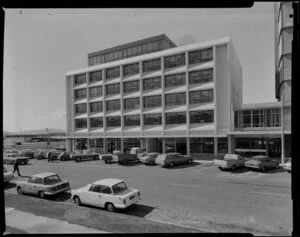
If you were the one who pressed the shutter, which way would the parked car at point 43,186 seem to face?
facing away from the viewer and to the left of the viewer

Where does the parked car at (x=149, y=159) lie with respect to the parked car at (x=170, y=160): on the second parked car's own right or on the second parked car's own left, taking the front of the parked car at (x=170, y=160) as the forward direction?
on the second parked car's own left

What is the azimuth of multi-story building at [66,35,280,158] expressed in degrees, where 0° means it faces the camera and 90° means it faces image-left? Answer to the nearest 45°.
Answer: approximately 45°

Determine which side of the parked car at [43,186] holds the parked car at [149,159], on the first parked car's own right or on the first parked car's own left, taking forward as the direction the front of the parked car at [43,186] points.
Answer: on the first parked car's own right

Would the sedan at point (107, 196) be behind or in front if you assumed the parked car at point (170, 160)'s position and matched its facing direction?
behind

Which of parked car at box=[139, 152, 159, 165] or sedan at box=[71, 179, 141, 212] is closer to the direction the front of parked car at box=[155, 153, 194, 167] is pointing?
the parked car

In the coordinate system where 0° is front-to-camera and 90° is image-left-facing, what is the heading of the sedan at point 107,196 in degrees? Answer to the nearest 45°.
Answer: approximately 135°

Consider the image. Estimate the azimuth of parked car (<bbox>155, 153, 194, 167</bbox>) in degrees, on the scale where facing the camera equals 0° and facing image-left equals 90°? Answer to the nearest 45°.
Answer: approximately 225°

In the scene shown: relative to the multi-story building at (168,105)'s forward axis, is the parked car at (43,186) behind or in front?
in front

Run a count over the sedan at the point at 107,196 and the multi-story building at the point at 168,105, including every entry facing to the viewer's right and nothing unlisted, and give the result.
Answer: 0
